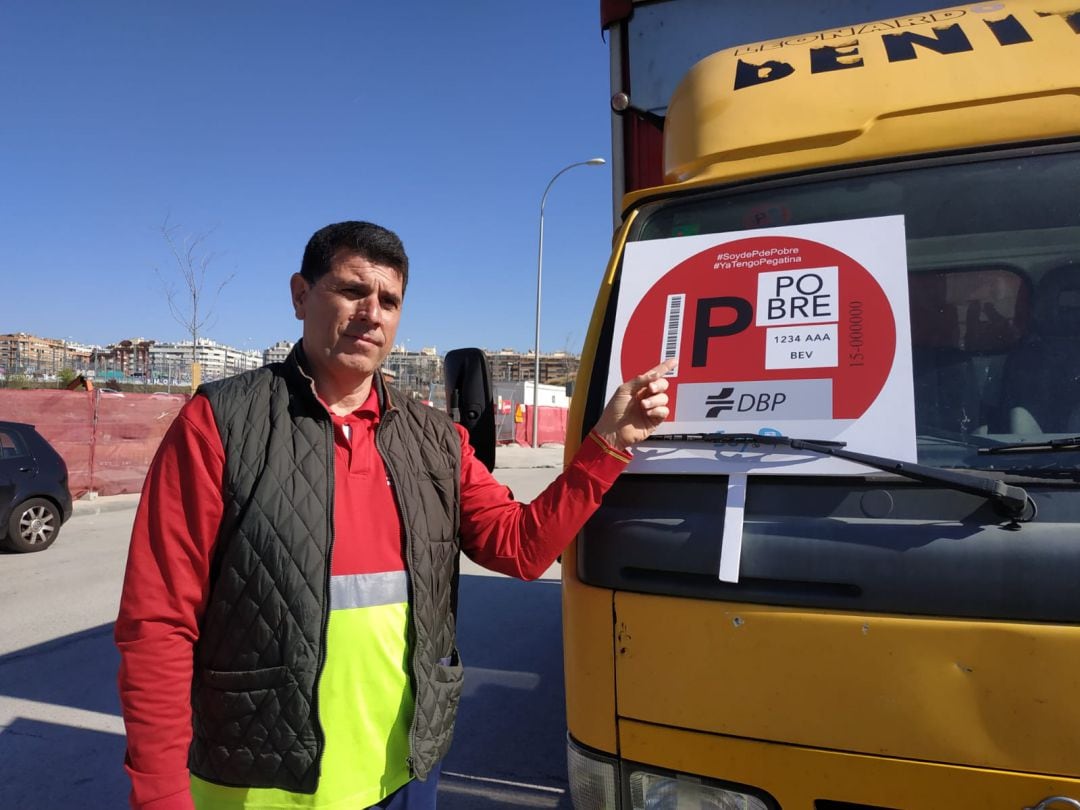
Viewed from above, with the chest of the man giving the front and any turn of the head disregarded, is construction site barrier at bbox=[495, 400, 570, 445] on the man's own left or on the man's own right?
on the man's own left

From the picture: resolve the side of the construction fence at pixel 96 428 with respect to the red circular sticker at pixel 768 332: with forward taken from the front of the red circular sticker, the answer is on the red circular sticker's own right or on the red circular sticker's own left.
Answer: on the red circular sticker's own right

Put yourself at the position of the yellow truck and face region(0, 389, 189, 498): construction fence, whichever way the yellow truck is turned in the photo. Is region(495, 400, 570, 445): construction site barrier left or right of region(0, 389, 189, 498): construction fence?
right

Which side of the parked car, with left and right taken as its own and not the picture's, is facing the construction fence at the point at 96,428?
right

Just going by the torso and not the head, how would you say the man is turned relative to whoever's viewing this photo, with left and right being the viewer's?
facing the viewer and to the right of the viewer

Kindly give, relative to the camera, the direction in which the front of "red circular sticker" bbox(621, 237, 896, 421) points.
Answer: facing the viewer

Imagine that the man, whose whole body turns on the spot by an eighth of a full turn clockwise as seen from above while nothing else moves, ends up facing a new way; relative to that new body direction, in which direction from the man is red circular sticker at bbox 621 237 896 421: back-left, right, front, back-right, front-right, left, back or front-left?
left

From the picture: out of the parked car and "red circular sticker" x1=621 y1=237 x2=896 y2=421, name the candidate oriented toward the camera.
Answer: the red circular sticker

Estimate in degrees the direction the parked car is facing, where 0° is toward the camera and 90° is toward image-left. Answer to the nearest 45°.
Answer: approximately 90°

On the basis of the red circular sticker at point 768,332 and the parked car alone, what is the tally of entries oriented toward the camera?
1

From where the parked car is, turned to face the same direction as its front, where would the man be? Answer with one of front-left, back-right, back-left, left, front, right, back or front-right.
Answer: left

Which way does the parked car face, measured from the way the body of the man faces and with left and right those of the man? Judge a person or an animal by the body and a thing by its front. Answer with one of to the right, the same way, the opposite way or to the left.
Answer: to the right
